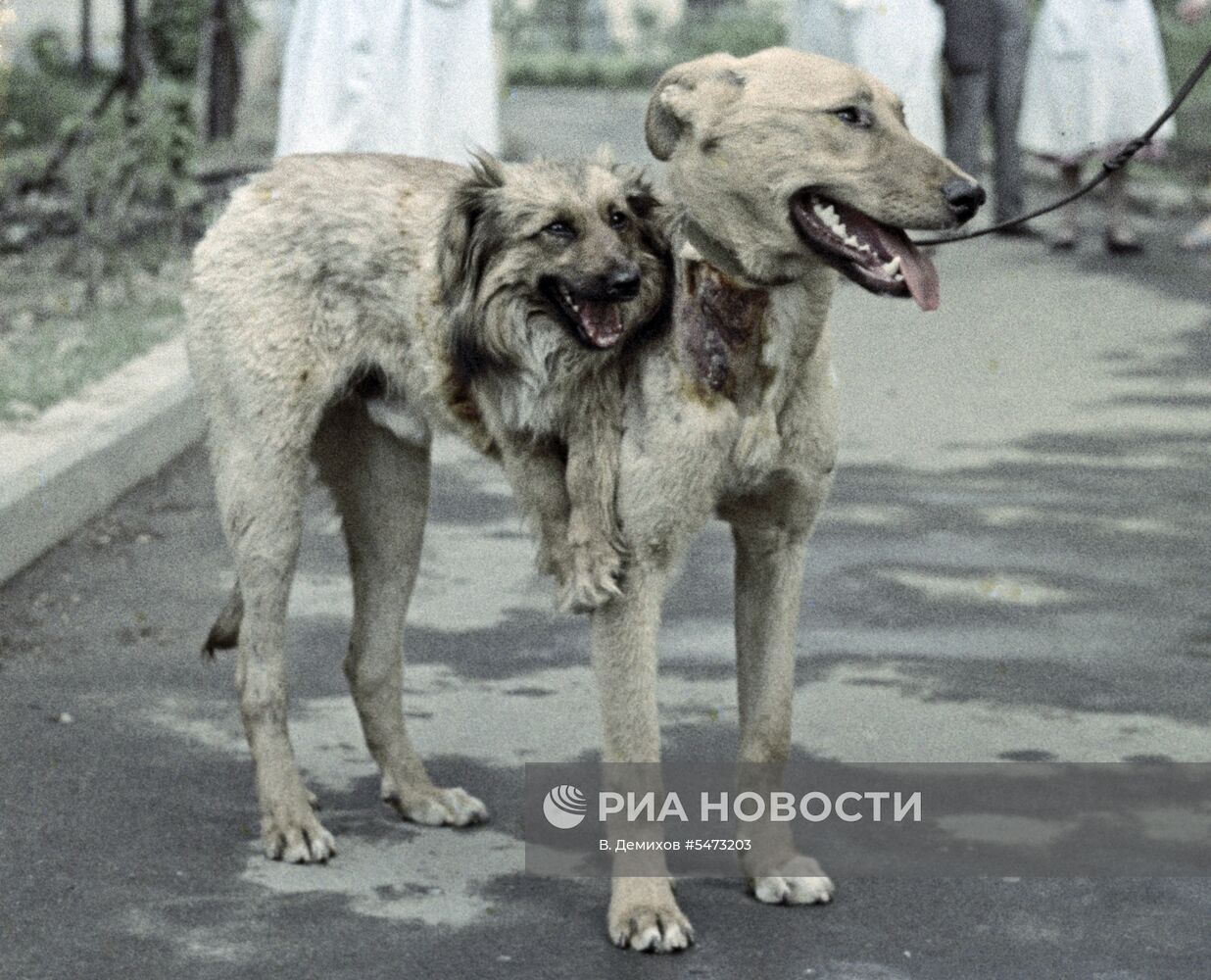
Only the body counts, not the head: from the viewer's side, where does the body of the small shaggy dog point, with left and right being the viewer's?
facing the viewer and to the right of the viewer

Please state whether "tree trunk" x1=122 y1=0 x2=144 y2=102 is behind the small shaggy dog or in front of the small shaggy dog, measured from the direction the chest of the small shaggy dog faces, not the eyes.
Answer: behind

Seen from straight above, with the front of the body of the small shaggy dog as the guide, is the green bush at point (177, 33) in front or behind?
behind

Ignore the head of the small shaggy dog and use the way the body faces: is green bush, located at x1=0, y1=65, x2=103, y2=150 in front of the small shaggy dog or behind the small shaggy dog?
behind
